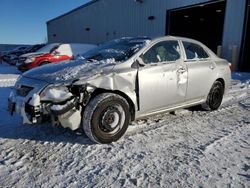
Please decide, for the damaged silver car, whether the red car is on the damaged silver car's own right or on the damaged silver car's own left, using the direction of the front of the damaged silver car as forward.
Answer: on the damaged silver car's own right

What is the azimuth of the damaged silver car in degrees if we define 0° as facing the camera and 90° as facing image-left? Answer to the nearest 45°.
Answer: approximately 45°

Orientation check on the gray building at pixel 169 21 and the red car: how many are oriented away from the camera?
0

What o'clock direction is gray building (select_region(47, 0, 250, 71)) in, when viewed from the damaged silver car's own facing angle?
The gray building is roughly at 5 o'clock from the damaged silver car.

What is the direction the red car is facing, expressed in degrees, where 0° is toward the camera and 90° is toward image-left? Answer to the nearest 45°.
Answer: approximately 45°

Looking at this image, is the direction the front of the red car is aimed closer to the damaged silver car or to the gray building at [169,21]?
the damaged silver car
